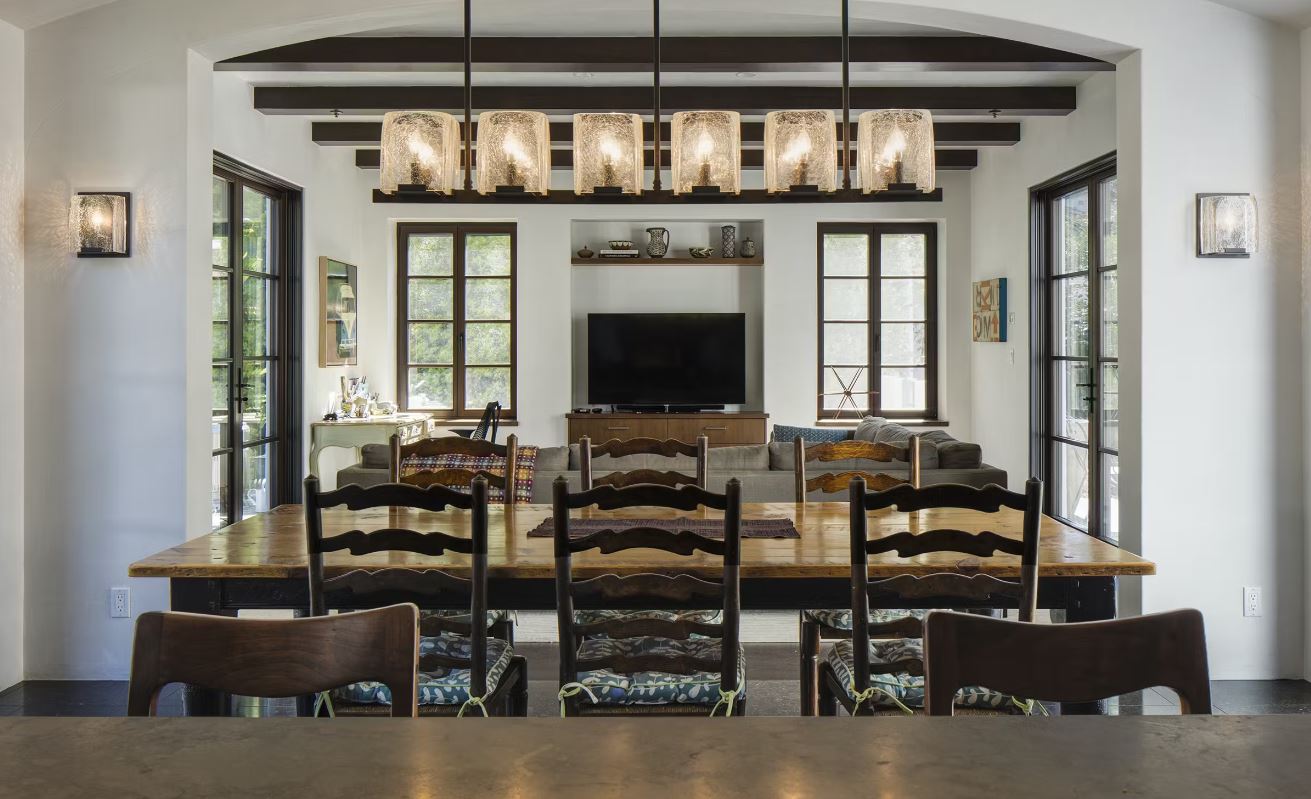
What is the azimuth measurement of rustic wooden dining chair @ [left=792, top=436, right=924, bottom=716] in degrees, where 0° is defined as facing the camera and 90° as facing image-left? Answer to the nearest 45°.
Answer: approximately 0°

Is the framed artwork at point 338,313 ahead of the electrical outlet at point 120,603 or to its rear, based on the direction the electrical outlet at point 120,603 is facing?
to the rear

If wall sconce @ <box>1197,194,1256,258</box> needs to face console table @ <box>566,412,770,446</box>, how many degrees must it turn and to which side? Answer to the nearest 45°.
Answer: approximately 135° to its right

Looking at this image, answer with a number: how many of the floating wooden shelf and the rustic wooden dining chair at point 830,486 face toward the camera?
2

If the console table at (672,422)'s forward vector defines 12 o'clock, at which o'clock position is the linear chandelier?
The linear chandelier is roughly at 12 o'clock from the console table.

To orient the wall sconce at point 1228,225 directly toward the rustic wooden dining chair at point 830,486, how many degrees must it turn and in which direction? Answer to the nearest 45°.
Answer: approximately 45° to its right

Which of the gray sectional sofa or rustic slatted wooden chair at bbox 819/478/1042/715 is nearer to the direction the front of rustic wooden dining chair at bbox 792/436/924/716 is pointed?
the rustic slatted wooden chair

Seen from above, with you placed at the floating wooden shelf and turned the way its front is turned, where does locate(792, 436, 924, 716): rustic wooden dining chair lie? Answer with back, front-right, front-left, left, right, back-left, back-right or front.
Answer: front

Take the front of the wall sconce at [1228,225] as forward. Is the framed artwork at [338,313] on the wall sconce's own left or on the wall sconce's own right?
on the wall sconce's own right

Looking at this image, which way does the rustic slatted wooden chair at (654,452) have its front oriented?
toward the camera

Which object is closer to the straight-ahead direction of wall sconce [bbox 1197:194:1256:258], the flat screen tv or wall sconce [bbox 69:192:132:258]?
the wall sconce

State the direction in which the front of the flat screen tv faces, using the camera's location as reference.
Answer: facing the viewer

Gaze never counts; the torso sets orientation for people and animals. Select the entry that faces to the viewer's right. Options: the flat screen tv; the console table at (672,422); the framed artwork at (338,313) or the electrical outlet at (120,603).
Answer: the framed artwork

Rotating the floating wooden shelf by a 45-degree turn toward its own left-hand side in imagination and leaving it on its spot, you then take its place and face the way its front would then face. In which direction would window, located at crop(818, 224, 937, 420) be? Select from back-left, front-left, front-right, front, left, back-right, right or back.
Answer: front-left
